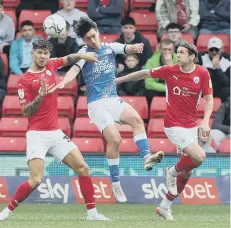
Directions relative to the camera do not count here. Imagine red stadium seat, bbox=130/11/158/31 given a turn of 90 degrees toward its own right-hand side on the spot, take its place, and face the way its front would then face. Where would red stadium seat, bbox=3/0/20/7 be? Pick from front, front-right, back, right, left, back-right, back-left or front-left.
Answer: front

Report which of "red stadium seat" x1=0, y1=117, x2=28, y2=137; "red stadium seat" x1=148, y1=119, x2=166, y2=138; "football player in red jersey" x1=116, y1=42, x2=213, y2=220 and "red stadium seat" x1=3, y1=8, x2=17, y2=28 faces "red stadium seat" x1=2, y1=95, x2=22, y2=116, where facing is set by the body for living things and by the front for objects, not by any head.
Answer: "red stadium seat" x1=3, y1=8, x2=17, y2=28

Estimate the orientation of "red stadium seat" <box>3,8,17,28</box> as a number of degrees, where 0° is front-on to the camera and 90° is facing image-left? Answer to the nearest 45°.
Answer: approximately 0°

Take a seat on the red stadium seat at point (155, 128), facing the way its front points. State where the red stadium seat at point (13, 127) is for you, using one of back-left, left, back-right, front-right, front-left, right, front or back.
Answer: right

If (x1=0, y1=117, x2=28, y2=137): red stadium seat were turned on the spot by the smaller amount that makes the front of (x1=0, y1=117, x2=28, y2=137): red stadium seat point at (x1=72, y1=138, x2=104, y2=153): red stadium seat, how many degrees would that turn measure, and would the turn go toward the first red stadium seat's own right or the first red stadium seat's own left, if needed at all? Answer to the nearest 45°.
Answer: approximately 45° to the first red stadium seat's own left

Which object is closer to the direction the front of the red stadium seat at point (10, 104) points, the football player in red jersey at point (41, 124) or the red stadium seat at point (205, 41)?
the football player in red jersey

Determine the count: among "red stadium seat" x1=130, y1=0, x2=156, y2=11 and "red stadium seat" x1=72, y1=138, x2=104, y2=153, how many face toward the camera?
2

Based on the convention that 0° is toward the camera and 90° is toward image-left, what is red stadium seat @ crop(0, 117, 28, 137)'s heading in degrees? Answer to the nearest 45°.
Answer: approximately 0°

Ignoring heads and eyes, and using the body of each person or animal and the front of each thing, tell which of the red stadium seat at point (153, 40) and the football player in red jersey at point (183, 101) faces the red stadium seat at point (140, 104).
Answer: the red stadium seat at point (153, 40)

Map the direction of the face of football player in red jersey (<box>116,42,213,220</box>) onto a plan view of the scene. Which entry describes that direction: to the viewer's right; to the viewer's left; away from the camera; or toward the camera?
to the viewer's left
